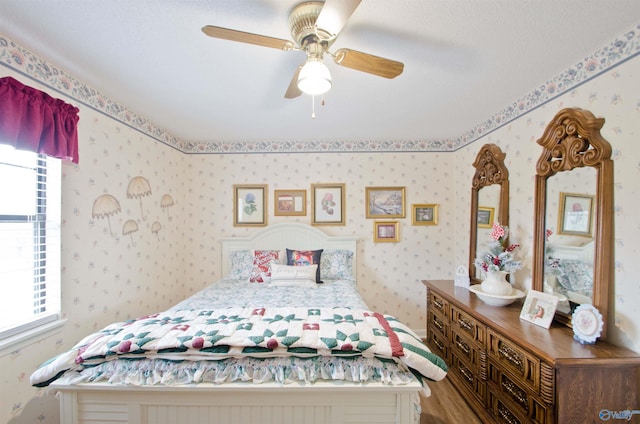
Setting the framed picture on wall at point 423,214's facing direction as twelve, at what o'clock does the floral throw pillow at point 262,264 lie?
The floral throw pillow is roughly at 2 o'clock from the framed picture on wall.

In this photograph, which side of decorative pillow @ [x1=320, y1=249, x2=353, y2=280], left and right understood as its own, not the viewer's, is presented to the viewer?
front

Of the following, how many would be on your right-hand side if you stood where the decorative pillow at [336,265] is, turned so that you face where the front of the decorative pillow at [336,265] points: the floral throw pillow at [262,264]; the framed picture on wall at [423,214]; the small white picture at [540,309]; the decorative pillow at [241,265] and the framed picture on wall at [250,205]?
3

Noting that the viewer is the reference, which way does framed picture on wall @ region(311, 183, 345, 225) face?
facing the viewer

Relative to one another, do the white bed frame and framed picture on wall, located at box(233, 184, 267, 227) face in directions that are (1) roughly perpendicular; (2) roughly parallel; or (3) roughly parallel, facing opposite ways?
roughly parallel

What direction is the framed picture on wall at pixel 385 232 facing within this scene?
toward the camera

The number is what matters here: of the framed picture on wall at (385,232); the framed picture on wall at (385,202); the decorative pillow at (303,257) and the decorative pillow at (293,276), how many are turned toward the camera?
4

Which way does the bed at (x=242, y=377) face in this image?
toward the camera

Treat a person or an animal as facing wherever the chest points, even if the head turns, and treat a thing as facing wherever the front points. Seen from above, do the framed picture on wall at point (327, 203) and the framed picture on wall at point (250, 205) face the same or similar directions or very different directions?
same or similar directions

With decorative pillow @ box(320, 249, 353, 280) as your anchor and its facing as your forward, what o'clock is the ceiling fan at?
The ceiling fan is roughly at 12 o'clock from the decorative pillow.

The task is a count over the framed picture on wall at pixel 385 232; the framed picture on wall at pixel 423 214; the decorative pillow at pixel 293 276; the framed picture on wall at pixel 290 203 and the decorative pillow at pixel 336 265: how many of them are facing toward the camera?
5

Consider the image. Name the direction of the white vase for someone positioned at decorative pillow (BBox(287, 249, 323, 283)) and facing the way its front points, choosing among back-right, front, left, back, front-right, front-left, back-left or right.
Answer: front-left

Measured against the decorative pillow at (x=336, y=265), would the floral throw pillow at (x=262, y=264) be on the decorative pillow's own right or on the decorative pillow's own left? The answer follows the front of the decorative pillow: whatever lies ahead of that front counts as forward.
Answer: on the decorative pillow's own right

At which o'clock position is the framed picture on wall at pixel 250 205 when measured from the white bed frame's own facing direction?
The framed picture on wall is roughly at 6 o'clock from the white bed frame.
